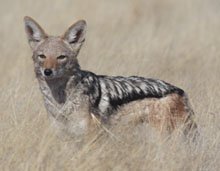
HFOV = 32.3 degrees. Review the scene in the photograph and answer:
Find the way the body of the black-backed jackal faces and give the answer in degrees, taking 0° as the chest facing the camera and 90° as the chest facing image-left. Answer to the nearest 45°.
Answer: approximately 45°
